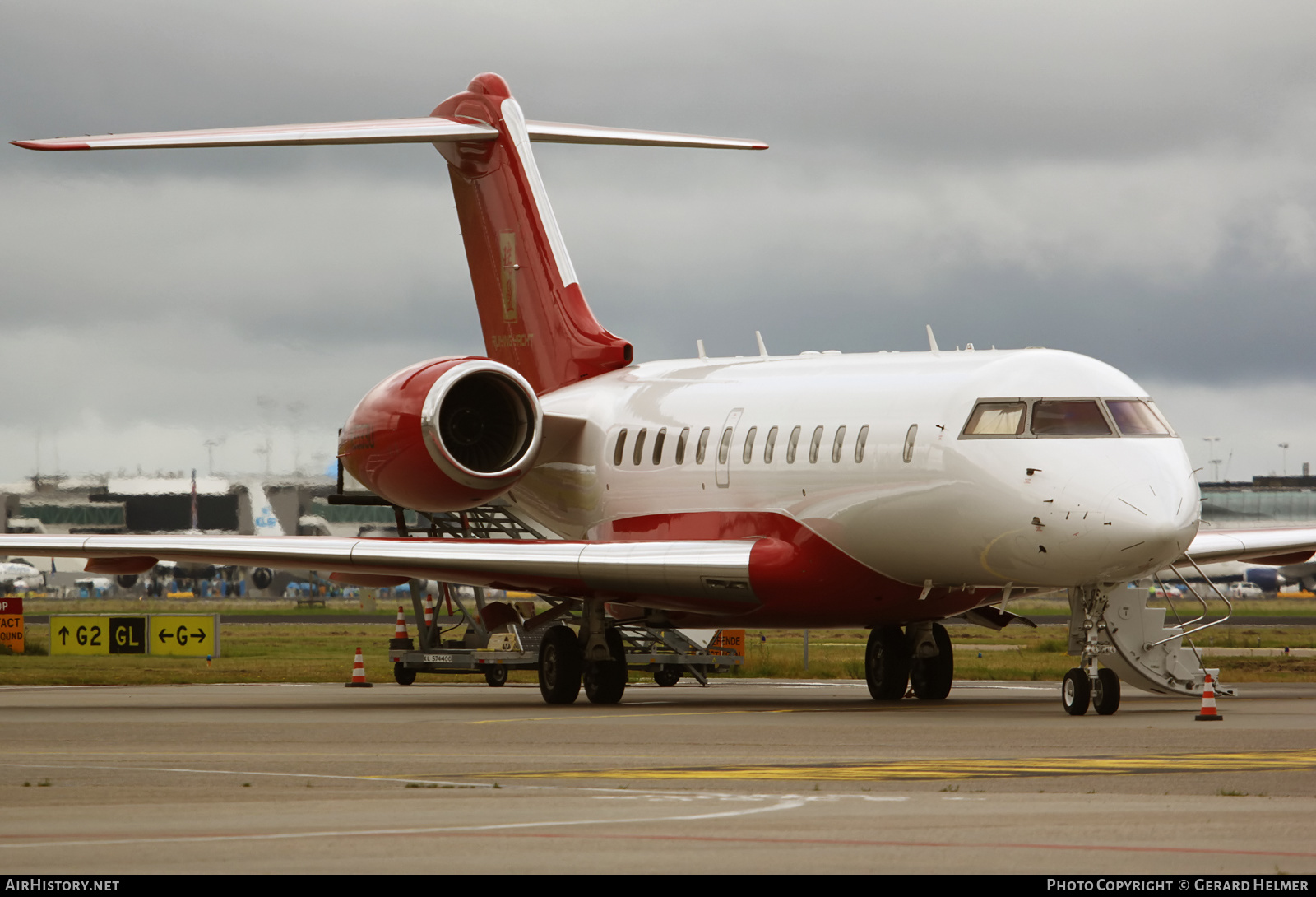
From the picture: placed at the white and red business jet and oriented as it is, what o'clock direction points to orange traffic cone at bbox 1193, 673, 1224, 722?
The orange traffic cone is roughly at 12 o'clock from the white and red business jet.

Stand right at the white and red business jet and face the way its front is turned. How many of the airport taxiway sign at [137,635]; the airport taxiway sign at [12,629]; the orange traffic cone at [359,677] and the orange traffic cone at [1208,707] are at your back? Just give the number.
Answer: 3

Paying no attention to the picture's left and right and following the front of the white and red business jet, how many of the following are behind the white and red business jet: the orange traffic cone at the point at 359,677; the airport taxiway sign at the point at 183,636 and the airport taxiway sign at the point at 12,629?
3

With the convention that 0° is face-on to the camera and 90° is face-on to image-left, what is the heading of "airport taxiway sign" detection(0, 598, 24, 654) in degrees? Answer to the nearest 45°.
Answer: approximately 0°

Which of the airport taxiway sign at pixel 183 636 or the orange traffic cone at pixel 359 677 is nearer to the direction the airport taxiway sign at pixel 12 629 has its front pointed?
the orange traffic cone

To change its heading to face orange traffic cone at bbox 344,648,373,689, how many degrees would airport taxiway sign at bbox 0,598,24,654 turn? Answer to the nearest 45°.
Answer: approximately 45° to its left

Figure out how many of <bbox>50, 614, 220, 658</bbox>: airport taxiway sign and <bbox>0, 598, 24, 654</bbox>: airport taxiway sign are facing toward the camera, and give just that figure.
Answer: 2

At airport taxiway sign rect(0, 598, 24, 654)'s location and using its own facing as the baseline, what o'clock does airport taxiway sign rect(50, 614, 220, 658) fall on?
airport taxiway sign rect(50, 614, 220, 658) is roughly at 10 o'clock from airport taxiway sign rect(0, 598, 24, 654).

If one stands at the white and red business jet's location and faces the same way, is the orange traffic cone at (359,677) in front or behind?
behind
